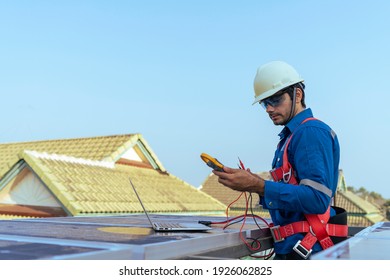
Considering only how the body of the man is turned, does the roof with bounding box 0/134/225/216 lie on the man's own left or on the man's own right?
on the man's own right

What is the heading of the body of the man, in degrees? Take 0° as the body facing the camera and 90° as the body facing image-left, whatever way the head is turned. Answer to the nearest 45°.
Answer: approximately 90°

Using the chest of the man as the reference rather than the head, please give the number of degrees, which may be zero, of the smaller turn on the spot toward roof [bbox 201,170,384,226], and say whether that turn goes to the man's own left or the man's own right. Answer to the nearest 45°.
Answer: approximately 90° to the man's own right

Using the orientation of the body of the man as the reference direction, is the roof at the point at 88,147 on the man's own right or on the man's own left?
on the man's own right
